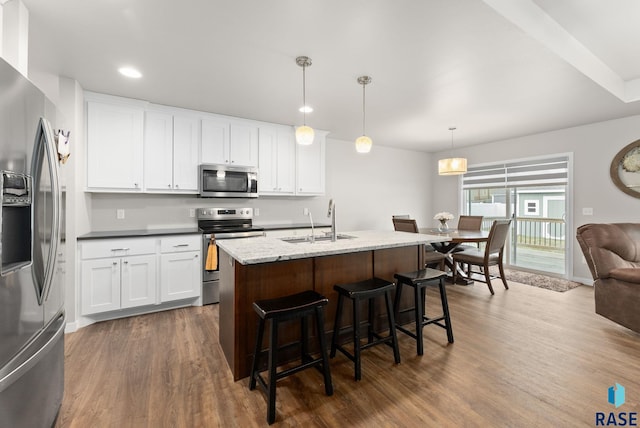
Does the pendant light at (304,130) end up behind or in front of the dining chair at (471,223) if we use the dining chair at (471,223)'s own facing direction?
in front

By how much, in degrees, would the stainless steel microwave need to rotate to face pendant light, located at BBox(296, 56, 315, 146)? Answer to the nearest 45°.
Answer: approximately 45° to its left

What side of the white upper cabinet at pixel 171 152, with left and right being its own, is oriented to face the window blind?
left

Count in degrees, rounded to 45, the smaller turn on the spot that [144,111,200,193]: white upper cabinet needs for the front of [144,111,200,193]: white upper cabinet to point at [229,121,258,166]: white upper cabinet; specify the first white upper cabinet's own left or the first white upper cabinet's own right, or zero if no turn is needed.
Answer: approximately 90° to the first white upper cabinet's own left

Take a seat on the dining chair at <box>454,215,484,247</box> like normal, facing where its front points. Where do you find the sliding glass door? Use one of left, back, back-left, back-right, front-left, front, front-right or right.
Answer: back

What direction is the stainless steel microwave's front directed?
toward the camera

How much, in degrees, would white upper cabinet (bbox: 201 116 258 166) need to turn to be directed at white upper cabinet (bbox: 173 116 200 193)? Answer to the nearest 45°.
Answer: approximately 90° to its right

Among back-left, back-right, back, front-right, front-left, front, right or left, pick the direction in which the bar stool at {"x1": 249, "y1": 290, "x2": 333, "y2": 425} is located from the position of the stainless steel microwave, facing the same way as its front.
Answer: front

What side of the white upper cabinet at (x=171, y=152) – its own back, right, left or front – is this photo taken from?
front

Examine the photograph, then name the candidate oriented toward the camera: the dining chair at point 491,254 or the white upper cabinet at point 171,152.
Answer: the white upper cabinet

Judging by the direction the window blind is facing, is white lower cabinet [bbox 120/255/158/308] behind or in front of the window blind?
in front
